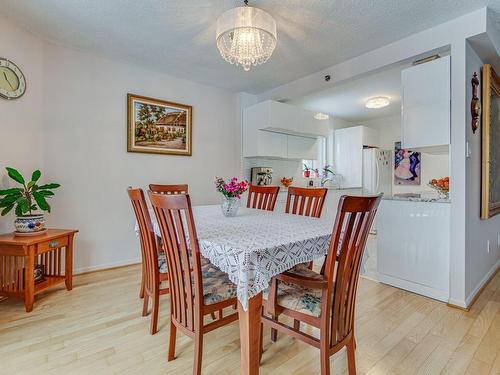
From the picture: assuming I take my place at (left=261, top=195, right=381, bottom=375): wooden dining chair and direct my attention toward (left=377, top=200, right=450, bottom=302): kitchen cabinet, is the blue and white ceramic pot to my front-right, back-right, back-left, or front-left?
back-left

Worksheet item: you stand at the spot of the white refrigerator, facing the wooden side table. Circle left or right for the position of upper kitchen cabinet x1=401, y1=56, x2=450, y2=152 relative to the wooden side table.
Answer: left

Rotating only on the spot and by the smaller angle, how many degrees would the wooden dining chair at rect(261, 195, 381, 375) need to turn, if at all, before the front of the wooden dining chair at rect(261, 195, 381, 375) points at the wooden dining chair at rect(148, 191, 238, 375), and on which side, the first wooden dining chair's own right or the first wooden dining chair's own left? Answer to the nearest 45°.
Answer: approximately 45° to the first wooden dining chair's own left

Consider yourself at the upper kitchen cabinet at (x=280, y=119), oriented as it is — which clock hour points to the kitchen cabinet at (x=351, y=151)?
The kitchen cabinet is roughly at 9 o'clock from the upper kitchen cabinet.

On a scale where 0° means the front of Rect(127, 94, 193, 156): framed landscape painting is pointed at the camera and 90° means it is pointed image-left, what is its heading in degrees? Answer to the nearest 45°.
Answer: approximately 315°

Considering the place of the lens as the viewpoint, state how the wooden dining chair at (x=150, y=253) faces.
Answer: facing away from the viewer and to the right of the viewer

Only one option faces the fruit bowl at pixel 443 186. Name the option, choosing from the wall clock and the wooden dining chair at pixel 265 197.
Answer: the wall clock

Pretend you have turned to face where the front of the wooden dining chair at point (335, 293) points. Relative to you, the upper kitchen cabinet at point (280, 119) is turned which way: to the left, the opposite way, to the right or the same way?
the opposite way

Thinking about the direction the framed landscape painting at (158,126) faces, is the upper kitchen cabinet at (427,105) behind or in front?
in front

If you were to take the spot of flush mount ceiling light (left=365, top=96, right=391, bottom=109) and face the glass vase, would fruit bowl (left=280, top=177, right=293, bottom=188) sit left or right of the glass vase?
right

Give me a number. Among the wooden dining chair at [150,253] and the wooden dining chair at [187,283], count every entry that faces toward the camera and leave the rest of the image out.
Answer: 0

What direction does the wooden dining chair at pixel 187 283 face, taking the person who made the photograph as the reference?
facing away from the viewer and to the right of the viewer

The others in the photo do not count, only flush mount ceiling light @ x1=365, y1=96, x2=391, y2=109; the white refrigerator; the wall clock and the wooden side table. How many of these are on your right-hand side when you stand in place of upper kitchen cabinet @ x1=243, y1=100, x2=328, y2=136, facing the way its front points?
2

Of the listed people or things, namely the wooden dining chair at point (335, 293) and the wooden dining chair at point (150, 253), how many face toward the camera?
0
